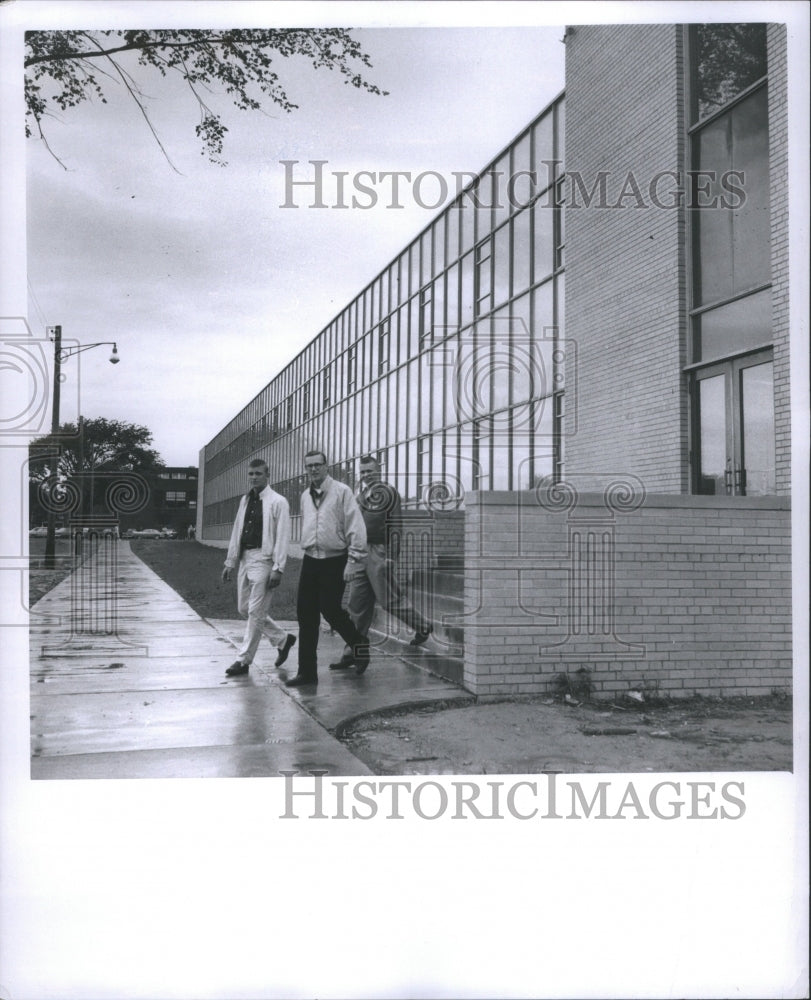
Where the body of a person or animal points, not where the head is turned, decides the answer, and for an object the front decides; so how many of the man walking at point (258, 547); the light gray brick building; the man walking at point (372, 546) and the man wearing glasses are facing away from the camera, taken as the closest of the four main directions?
0

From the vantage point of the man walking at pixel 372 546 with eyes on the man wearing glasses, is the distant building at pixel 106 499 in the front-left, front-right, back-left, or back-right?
back-right

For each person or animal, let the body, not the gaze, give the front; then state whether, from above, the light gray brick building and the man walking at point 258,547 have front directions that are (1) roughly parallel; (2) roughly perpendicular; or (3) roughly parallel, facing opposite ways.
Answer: roughly parallel

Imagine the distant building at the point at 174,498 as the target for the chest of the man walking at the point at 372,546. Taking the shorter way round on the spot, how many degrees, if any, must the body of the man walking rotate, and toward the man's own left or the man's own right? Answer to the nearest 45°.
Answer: approximately 135° to the man's own right

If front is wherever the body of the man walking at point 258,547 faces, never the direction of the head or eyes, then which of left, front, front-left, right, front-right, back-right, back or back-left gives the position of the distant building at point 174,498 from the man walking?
back-right

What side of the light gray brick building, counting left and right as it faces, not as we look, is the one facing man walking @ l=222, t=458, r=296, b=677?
front

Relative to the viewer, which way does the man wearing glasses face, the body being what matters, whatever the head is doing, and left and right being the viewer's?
facing the viewer and to the left of the viewer

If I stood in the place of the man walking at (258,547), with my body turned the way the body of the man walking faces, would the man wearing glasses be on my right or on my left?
on my left

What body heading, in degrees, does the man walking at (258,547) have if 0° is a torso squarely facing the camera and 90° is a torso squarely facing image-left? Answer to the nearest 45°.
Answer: approximately 45°

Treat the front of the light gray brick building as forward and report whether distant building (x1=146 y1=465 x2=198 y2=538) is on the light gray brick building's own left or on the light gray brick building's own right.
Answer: on the light gray brick building's own right

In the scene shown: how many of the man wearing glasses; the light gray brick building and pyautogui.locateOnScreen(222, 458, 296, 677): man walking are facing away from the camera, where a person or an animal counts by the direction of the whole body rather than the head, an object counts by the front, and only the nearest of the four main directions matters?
0

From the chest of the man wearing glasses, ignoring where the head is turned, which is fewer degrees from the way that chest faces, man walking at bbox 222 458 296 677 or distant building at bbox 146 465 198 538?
the man walking

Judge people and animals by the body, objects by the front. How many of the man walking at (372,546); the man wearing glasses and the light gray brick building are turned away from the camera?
0
